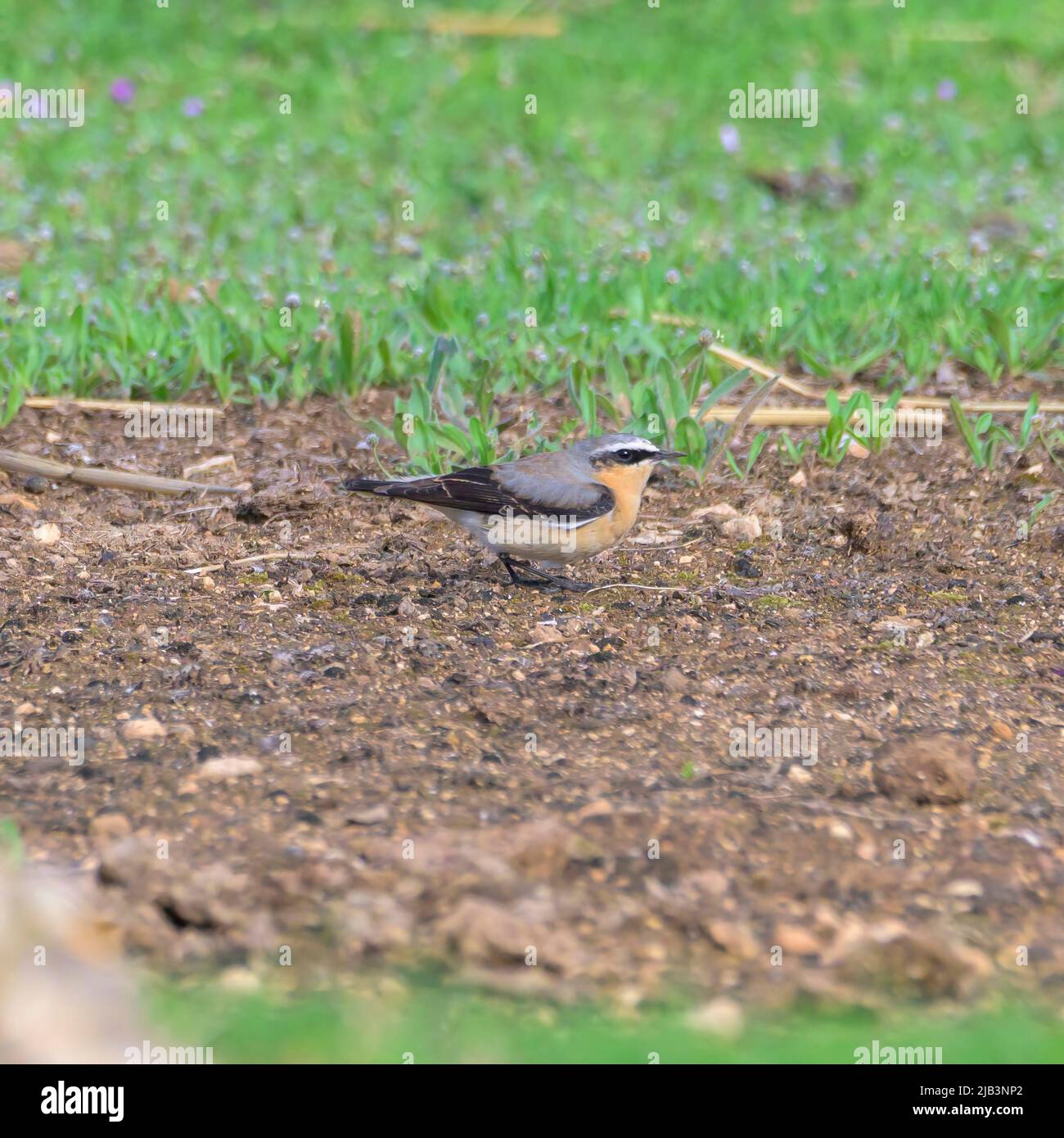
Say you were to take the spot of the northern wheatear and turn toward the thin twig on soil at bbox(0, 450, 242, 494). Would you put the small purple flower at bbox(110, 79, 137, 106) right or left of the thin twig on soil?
right

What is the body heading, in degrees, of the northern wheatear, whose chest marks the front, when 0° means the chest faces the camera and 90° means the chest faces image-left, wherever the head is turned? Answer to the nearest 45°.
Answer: approximately 270°

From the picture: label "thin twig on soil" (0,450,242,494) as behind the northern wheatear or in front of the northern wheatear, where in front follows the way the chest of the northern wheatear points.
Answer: behind
